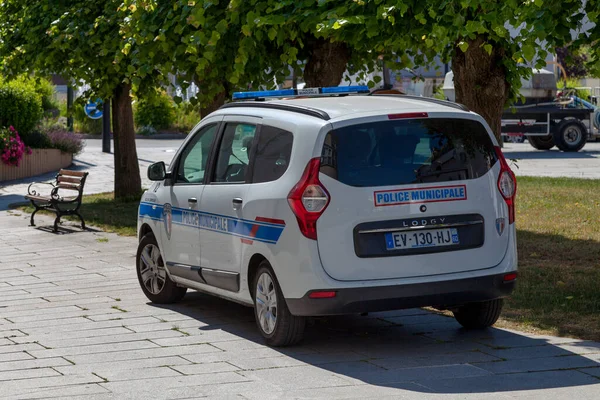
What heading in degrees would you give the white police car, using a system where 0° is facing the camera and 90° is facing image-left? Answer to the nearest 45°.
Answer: approximately 135°

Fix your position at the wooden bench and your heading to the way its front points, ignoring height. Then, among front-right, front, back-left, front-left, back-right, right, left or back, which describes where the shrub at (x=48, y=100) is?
back-right

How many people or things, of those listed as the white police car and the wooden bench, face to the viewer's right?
0

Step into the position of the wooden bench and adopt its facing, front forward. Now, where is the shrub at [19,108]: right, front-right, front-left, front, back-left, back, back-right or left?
back-right

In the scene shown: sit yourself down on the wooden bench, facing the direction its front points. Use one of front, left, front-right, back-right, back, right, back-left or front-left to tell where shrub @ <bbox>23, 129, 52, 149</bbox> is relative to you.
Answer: back-right

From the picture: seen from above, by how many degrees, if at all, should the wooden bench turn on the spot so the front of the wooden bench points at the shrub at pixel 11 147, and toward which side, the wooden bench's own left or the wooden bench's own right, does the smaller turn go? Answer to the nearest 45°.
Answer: approximately 135° to the wooden bench's own right

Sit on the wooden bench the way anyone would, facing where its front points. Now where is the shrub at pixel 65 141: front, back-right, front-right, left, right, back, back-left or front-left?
back-right

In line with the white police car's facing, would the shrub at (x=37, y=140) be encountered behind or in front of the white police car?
in front

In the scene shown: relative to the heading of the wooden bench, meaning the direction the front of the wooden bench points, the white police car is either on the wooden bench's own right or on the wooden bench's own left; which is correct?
on the wooden bench's own left
